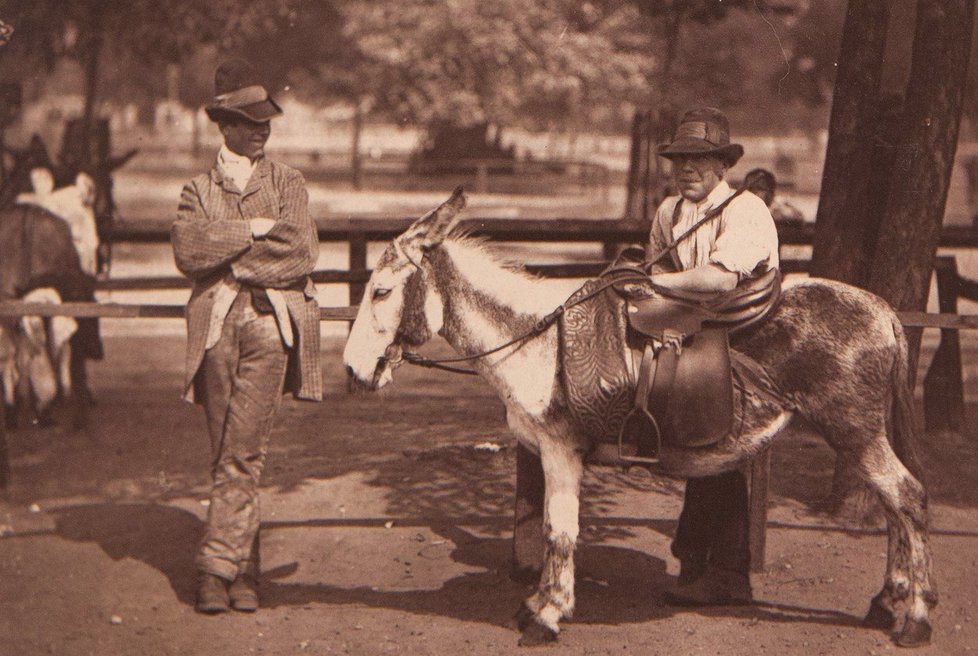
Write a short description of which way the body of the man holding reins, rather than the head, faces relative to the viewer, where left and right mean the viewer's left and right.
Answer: facing the viewer and to the left of the viewer

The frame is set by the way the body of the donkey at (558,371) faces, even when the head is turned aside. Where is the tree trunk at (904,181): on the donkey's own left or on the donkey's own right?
on the donkey's own right

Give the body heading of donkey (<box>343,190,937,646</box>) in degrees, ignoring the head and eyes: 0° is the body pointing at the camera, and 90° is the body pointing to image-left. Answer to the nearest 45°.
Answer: approximately 90°

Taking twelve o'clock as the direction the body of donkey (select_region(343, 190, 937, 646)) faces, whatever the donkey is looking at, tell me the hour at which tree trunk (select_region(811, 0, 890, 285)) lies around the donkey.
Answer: The tree trunk is roughly at 4 o'clock from the donkey.

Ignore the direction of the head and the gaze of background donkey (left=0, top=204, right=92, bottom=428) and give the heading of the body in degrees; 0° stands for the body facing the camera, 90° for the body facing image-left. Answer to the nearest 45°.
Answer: approximately 180°
